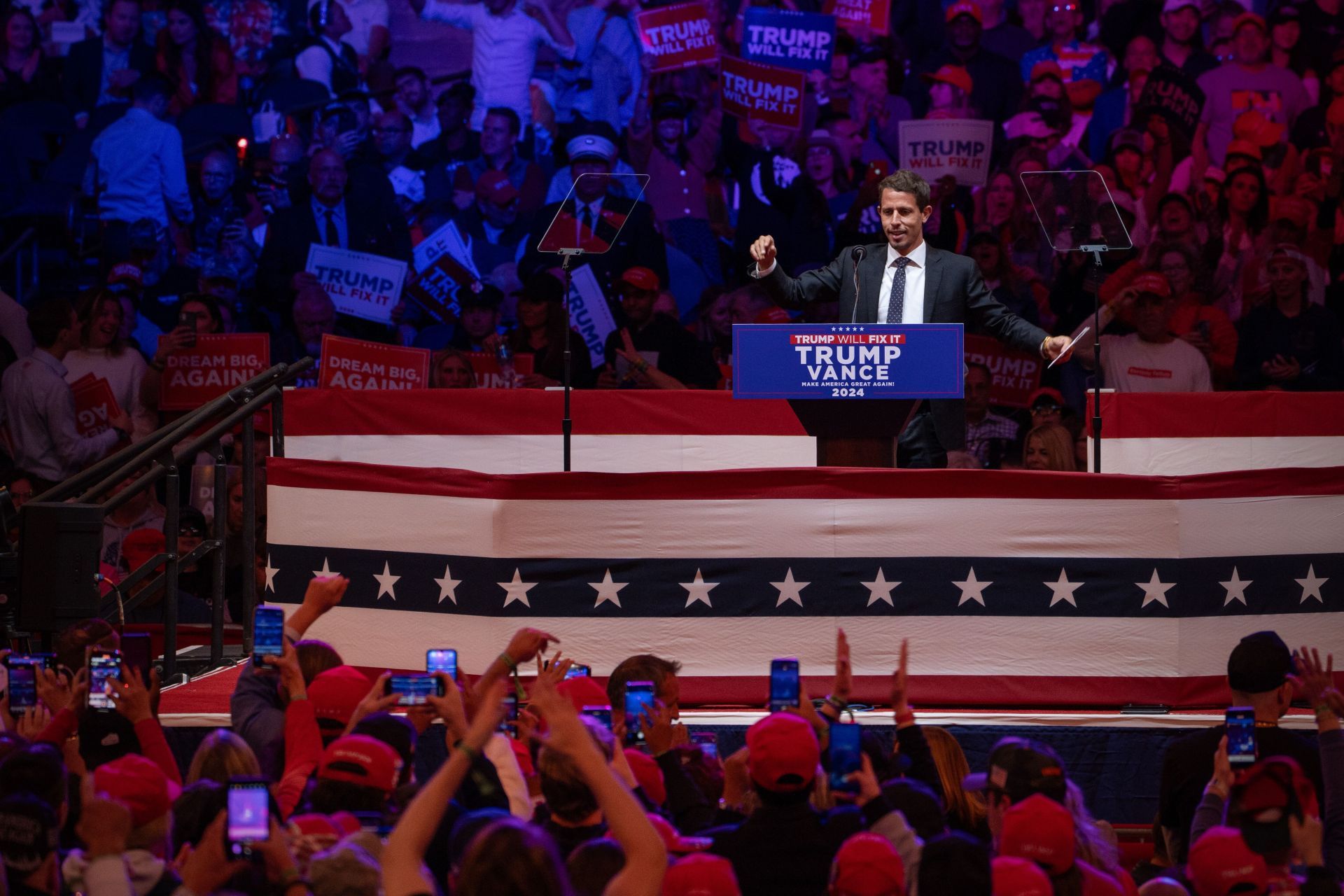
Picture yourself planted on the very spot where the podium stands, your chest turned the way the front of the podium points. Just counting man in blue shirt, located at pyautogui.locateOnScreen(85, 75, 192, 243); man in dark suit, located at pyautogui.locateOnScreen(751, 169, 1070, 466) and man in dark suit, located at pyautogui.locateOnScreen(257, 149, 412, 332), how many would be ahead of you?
0

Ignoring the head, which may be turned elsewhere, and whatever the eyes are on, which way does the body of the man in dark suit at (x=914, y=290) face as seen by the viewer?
toward the camera

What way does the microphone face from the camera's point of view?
away from the camera

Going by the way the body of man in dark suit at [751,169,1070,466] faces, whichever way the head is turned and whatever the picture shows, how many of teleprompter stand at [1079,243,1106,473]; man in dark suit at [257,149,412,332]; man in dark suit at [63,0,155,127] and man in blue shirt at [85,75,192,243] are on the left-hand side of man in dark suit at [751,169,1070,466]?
1

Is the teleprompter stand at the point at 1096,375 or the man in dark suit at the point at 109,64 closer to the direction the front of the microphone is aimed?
the man in dark suit

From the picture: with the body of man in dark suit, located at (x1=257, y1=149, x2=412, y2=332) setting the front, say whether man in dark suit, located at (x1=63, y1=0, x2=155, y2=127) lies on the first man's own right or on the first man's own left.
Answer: on the first man's own right

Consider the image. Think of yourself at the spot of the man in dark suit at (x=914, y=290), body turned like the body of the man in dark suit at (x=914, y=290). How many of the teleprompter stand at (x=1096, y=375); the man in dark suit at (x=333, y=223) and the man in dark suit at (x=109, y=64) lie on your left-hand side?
1

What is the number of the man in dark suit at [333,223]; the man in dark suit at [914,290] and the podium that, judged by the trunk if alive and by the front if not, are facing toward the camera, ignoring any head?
3

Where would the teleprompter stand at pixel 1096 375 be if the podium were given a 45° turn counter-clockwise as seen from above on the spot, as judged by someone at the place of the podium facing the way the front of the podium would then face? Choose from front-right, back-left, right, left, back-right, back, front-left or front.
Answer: left

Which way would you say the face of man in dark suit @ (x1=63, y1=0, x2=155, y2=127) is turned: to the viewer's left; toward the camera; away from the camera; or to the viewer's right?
toward the camera

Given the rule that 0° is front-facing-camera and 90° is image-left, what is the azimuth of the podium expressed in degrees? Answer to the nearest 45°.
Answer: approximately 0°

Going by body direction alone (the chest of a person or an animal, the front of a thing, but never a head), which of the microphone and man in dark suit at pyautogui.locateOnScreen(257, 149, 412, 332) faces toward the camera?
the man in dark suit

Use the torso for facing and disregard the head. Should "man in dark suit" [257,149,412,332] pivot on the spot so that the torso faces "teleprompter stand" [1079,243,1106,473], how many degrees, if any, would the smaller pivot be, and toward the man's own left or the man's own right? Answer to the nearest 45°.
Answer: approximately 45° to the man's own left

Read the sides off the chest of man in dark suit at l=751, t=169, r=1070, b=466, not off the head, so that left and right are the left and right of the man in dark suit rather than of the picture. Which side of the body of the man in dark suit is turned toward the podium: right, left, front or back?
front

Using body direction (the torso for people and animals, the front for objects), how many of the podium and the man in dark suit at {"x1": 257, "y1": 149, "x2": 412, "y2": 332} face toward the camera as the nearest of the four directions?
2
